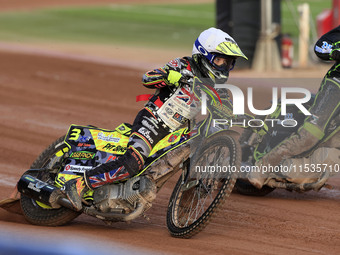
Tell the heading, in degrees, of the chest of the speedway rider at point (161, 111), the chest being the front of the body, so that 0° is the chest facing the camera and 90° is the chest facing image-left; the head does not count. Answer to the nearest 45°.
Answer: approximately 315°

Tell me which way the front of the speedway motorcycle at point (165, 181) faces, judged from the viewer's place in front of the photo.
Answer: facing the viewer and to the right of the viewer

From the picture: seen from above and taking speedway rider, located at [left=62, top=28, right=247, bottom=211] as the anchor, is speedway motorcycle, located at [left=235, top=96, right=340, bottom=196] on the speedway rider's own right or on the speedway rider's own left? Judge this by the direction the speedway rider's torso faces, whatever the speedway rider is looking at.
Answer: on the speedway rider's own left

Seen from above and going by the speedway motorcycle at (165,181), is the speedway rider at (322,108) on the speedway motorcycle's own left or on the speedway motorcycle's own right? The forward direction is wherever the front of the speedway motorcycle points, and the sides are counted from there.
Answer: on the speedway motorcycle's own left
